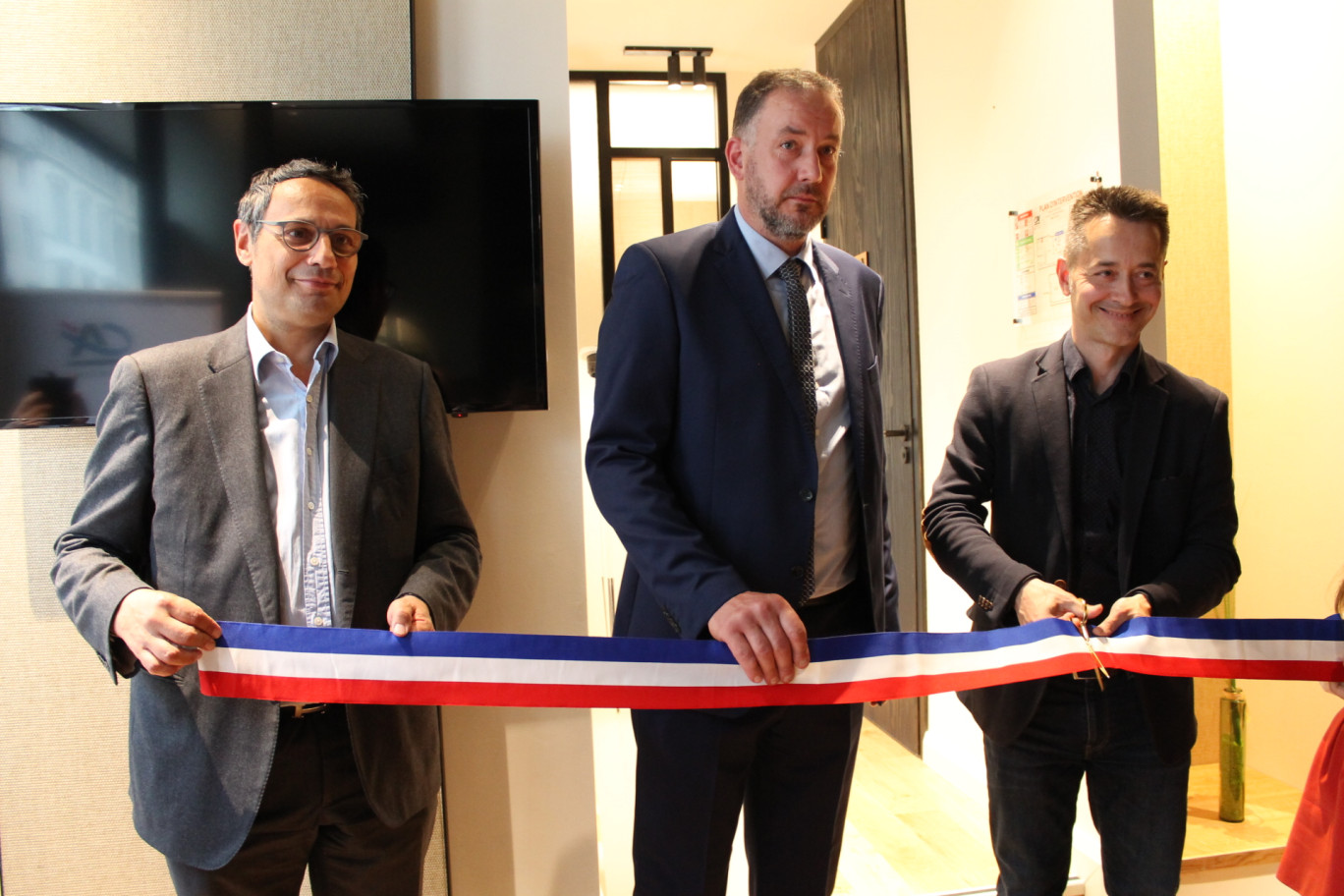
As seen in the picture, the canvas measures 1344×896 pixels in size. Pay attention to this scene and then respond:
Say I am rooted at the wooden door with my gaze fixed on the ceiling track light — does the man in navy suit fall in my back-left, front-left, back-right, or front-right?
back-left

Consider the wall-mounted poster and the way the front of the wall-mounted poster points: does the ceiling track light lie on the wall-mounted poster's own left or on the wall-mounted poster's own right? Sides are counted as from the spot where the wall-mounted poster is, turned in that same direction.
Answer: on the wall-mounted poster's own right

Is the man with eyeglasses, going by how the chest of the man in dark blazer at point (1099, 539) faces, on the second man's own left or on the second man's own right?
on the second man's own right

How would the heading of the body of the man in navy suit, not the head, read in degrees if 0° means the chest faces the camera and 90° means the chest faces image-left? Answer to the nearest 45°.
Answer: approximately 315°

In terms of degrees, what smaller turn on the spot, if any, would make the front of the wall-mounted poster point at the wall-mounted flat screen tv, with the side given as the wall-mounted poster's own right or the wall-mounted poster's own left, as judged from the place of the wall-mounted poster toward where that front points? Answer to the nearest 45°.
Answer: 0° — it already faces it

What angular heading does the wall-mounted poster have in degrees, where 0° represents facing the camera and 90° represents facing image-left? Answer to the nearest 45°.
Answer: approximately 45°

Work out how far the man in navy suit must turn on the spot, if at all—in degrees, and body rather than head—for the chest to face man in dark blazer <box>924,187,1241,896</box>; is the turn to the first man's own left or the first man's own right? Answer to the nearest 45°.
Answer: approximately 90° to the first man's own left

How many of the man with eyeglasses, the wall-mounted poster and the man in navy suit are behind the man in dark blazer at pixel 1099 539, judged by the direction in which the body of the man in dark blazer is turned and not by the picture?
1

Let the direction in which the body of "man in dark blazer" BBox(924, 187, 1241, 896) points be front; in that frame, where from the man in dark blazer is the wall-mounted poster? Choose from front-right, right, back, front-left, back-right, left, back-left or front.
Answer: back
